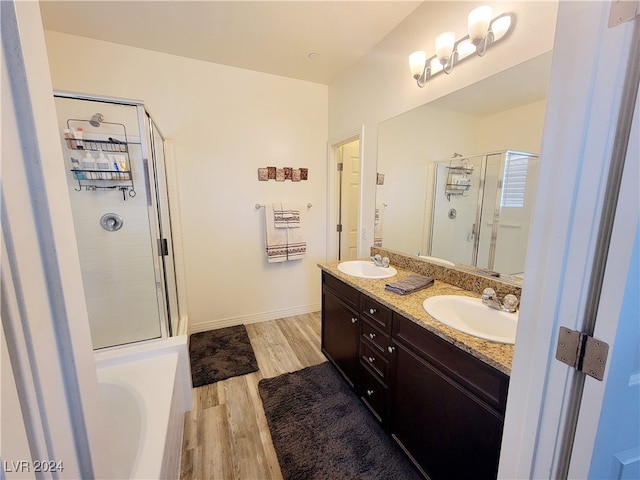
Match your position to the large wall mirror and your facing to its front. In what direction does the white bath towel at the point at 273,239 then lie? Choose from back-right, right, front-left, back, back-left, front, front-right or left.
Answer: front-right

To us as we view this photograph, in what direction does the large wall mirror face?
facing the viewer and to the left of the viewer

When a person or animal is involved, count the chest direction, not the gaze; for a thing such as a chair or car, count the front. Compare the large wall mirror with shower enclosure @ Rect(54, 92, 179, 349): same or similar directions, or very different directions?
very different directions

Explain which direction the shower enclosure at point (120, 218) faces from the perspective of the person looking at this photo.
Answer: facing to the right of the viewer

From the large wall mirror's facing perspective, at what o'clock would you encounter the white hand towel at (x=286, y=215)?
The white hand towel is roughly at 2 o'clock from the large wall mirror.

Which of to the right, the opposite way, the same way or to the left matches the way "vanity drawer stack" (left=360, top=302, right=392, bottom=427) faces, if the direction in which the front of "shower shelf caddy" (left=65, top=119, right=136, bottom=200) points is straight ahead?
to the right

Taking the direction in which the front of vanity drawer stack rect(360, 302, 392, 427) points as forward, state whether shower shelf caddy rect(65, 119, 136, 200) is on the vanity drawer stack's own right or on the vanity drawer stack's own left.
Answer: on the vanity drawer stack's own right

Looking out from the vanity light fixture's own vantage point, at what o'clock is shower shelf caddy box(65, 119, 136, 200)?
The shower shelf caddy is roughly at 1 o'clock from the vanity light fixture.

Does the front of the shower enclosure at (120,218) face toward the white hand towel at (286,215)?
yes
